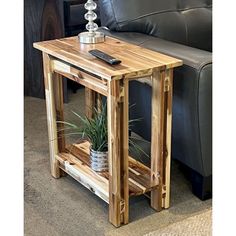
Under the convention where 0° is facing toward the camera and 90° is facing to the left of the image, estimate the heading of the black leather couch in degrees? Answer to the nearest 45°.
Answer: approximately 315°
